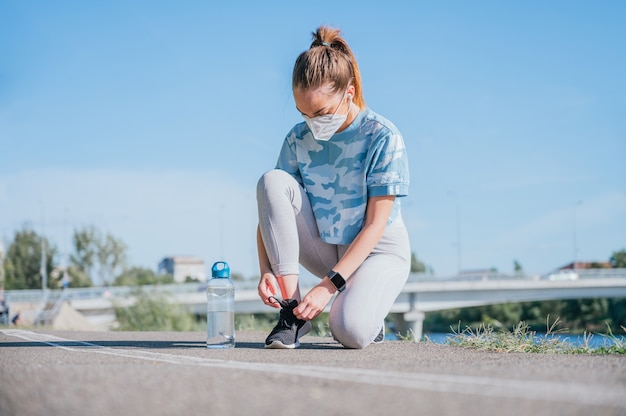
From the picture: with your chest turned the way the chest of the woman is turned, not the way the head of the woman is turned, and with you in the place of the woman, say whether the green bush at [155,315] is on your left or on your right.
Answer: on your right

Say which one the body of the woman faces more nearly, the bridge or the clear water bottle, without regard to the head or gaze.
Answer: the clear water bottle

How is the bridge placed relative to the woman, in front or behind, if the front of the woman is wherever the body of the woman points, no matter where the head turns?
behind

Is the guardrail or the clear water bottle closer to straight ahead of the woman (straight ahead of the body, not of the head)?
the clear water bottle

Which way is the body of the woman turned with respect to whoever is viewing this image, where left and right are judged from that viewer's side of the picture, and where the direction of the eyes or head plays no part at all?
facing the viewer and to the left of the viewer

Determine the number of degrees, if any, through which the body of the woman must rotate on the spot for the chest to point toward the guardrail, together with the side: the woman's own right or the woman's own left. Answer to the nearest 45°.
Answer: approximately 135° to the woman's own right

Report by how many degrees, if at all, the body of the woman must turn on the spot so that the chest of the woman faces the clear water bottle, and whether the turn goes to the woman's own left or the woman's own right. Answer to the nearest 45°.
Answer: approximately 45° to the woman's own right

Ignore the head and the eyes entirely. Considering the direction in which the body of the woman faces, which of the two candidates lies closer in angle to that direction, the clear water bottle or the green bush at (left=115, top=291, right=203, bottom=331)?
the clear water bottle

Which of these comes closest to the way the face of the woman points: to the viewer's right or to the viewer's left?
to the viewer's left
